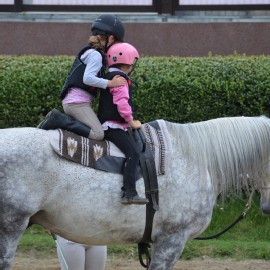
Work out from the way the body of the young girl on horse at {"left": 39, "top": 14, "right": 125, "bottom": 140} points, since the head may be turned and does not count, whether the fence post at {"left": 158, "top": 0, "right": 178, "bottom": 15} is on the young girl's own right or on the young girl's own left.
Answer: on the young girl's own left

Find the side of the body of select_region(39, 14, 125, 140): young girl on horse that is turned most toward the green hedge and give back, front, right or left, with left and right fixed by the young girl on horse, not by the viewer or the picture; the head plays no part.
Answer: left

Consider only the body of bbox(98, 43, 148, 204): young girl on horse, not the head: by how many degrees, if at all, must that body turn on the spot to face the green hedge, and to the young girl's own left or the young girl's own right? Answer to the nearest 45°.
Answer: approximately 90° to the young girl's own left

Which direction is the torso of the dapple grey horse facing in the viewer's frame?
to the viewer's right

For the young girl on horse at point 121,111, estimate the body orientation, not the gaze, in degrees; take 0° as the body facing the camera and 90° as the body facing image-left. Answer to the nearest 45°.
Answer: approximately 270°

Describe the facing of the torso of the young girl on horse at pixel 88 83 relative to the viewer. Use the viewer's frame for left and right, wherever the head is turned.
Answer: facing to the right of the viewer

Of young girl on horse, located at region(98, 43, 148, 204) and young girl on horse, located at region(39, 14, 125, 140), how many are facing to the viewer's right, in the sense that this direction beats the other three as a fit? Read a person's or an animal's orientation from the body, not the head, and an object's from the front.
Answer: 2
